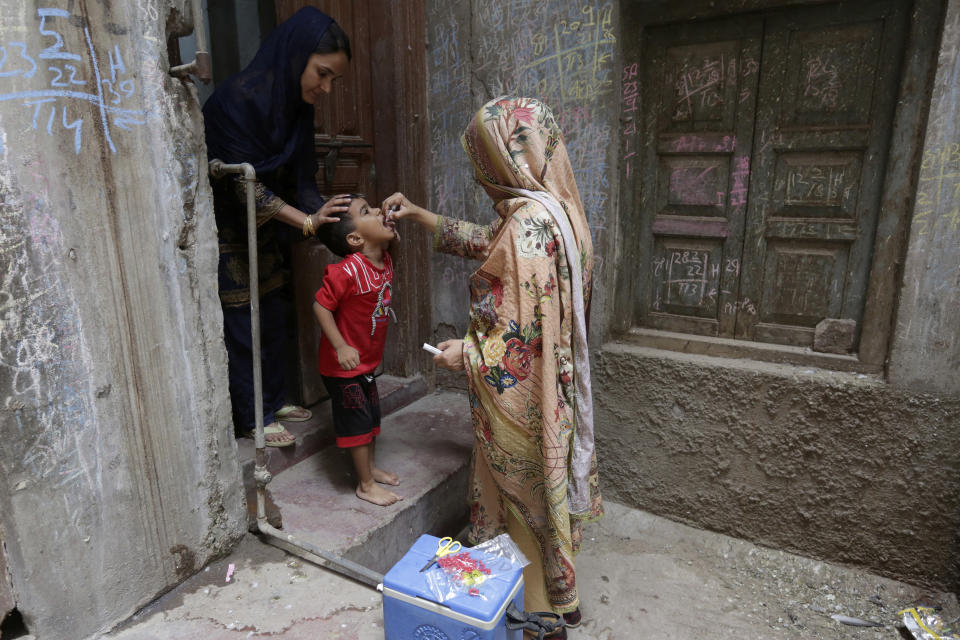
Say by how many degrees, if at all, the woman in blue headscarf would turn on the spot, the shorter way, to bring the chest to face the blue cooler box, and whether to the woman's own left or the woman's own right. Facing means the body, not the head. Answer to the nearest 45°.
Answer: approximately 90° to the woman's own right

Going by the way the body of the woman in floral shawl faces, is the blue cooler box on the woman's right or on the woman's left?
on the woman's left

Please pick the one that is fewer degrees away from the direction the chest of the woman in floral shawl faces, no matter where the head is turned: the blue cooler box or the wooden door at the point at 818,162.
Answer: the blue cooler box

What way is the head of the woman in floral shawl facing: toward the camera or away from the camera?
away from the camera

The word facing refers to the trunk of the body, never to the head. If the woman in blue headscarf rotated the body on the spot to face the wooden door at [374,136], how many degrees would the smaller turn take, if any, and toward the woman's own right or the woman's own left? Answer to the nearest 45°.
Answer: approximately 45° to the woman's own left

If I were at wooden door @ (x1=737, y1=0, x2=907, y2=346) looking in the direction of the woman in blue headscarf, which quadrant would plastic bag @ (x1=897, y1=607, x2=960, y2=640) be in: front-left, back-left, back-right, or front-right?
back-left

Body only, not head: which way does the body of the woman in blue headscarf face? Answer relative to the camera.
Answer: to the viewer's right

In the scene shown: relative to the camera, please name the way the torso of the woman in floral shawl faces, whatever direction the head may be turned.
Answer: to the viewer's left

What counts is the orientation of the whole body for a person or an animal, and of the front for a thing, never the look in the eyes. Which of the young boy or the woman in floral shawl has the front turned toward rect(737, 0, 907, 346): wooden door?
the young boy

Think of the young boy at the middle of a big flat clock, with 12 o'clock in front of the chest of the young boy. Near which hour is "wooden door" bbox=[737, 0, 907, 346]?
The wooden door is roughly at 12 o'clock from the young boy.

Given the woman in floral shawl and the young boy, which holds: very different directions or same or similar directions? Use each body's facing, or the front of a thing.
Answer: very different directions

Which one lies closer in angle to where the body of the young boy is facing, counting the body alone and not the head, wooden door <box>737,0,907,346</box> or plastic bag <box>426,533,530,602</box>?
the wooden door

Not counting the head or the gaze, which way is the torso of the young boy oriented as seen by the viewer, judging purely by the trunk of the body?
to the viewer's right
